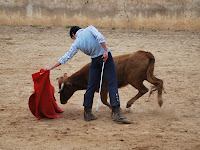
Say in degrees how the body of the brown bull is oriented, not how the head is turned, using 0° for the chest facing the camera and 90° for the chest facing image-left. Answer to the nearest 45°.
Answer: approximately 90°

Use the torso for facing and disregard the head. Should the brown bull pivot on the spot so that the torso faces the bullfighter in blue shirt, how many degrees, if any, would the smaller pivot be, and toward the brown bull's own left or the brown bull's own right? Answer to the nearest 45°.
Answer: approximately 45° to the brown bull's own left
